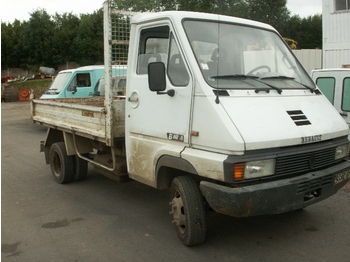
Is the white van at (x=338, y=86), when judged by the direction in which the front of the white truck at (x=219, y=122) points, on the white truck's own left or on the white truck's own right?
on the white truck's own left

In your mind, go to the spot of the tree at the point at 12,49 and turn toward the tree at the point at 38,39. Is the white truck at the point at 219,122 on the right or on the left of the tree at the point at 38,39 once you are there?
right

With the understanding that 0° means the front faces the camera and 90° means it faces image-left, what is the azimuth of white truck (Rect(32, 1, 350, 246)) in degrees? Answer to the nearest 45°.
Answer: approximately 315°

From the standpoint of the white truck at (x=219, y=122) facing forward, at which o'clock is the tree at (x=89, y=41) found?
The tree is roughly at 7 o'clock from the white truck.

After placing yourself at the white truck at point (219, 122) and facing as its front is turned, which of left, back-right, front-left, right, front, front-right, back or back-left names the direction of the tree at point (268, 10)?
back-left

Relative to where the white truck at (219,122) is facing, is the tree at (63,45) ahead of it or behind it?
behind

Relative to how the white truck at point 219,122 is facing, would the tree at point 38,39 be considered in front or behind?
behind
